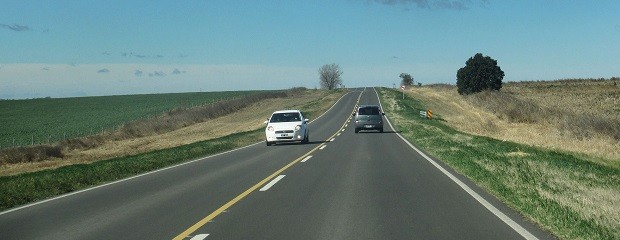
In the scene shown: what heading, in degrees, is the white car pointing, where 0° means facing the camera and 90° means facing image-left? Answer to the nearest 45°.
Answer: approximately 0°

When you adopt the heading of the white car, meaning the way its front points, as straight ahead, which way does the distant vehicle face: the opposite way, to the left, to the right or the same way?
the opposite way

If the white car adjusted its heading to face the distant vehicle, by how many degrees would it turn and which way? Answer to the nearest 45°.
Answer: approximately 135° to its left

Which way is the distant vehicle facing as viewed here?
away from the camera

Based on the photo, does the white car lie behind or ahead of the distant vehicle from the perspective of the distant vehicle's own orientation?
behind

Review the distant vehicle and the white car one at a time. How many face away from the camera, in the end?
1
